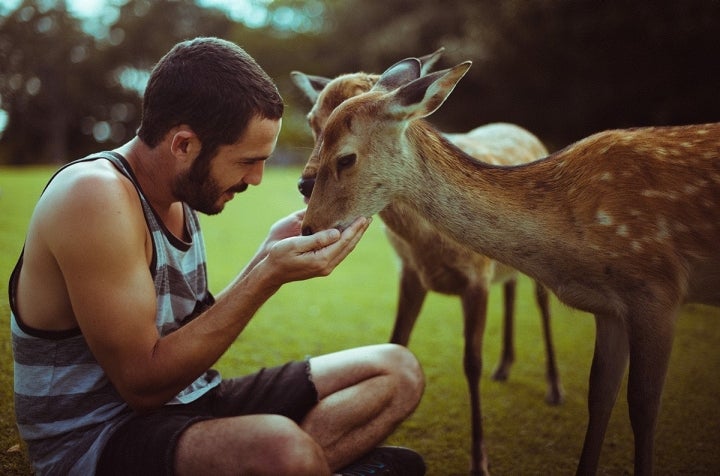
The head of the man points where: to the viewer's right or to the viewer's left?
to the viewer's right

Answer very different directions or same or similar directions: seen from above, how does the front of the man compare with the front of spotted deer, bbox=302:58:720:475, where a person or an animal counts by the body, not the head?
very different directions

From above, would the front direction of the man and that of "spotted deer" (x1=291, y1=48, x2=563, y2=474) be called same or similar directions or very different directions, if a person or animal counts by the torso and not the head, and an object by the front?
very different directions

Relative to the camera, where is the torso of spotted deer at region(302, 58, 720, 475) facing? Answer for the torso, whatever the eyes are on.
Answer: to the viewer's left

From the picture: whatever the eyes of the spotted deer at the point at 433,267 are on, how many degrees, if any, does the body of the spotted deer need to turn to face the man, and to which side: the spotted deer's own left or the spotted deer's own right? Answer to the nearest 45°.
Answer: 0° — it already faces them

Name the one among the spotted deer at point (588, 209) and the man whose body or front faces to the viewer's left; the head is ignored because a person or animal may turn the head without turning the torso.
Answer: the spotted deer

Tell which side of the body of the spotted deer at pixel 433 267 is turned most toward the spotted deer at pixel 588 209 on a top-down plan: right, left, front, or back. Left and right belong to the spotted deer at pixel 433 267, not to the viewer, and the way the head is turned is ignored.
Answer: left

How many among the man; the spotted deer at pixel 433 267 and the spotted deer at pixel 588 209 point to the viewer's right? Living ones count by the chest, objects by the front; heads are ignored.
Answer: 1

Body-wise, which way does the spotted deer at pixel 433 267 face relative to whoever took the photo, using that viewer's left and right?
facing the viewer and to the left of the viewer

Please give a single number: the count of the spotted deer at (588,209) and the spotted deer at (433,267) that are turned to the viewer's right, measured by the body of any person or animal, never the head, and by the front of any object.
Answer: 0

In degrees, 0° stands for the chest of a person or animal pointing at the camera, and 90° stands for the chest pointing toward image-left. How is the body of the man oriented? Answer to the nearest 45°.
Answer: approximately 270°

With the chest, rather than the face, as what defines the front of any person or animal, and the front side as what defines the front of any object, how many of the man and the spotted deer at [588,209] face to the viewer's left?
1

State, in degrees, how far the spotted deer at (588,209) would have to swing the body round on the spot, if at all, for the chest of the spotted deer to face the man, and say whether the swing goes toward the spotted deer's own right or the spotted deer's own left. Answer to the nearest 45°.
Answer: approximately 45° to the spotted deer's own left

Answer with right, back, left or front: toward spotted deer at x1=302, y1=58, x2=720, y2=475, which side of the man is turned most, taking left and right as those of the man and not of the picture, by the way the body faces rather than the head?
front
